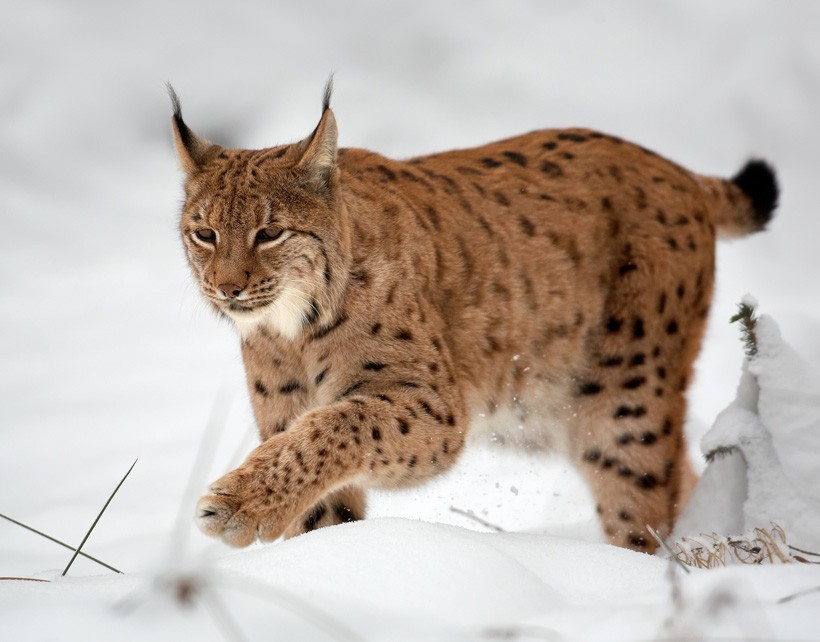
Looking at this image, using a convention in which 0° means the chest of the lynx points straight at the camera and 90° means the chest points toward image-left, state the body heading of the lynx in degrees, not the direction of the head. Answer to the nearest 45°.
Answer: approximately 45°

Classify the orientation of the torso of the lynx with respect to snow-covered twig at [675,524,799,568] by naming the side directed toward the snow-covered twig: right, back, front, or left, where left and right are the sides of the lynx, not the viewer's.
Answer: back
